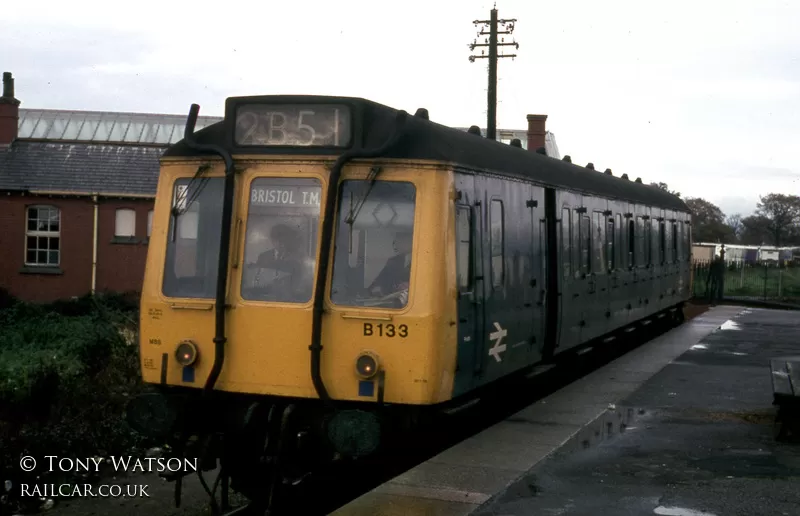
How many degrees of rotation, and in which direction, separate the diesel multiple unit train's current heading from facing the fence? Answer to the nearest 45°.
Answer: approximately 180°

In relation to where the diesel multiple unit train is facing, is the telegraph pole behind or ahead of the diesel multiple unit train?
behind

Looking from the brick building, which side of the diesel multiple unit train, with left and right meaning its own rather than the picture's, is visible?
right

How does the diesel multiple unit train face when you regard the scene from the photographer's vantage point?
facing the viewer and to the left of the viewer
